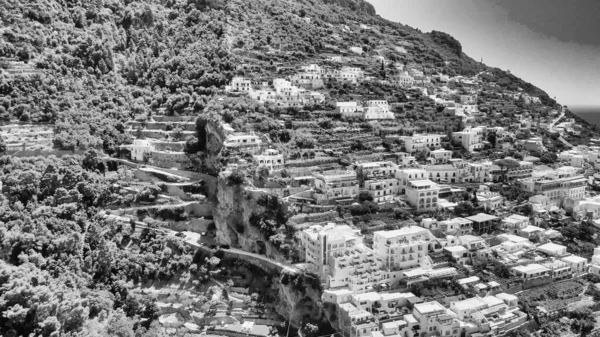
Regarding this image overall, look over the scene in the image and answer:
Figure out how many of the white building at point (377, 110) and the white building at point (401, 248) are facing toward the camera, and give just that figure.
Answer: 2

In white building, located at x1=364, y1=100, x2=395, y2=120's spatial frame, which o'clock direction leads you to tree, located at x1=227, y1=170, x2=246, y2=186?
The tree is roughly at 1 o'clock from the white building.

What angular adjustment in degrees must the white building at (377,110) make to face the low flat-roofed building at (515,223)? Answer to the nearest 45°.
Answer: approximately 45° to its left

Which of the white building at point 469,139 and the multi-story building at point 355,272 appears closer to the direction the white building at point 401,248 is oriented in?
the multi-story building

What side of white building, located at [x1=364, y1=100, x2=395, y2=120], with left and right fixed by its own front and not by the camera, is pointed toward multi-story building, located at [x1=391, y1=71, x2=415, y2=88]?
back

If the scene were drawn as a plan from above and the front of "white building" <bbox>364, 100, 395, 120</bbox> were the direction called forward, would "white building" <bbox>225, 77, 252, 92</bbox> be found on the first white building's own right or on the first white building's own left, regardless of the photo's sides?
on the first white building's own right

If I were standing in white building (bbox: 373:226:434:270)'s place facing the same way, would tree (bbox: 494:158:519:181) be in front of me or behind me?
behind

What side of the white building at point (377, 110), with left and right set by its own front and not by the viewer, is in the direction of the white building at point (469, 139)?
left

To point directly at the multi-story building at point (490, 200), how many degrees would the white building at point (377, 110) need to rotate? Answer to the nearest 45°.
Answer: approximately 45° to its left

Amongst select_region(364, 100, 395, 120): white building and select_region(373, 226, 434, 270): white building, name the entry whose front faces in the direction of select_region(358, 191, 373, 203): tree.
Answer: select_region(364, 100, 395, 120): white building

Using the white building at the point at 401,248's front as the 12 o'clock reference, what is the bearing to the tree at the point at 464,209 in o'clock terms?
The tree is roughly at 7 o'clock from the white building.

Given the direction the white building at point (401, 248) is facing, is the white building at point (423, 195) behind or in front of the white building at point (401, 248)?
behind
